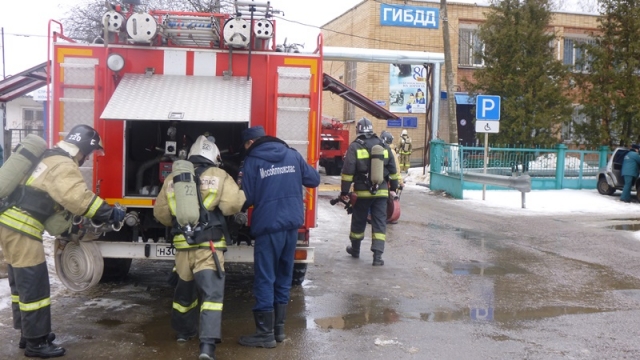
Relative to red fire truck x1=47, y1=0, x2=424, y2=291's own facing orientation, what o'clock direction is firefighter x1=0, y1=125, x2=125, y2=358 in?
The firefighter is roughly at 7 o'clock from the red fire truck.

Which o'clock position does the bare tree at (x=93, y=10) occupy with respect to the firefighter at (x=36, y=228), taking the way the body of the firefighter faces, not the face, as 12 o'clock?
The bare tree is roughly at 9 o'clock from the firefighter.

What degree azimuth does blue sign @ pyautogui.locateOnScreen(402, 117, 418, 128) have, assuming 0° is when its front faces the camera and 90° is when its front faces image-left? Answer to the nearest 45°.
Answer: approximately 0°

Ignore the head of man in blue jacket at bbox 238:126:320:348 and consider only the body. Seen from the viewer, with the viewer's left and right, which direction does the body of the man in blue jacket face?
facing away from the viewer and to the left of the viewer

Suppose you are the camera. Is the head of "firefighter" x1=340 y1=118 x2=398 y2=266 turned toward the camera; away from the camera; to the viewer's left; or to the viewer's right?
away from the camera

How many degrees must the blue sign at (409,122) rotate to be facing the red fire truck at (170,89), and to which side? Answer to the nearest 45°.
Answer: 0° — it already faces it

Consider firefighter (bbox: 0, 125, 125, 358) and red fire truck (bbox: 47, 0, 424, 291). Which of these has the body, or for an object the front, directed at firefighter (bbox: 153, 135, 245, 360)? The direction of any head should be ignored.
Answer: firefighter (bbox: 0, 125, 125, 358)

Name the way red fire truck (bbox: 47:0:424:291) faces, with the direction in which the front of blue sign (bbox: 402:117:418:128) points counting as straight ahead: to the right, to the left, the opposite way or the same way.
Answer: the opposite way

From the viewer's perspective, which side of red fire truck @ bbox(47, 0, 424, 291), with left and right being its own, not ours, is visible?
back

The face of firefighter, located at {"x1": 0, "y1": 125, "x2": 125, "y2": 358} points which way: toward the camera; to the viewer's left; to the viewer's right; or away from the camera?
to the viewer's right

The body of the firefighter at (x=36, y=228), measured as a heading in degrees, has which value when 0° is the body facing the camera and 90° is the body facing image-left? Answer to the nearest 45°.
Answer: approximately 270°
